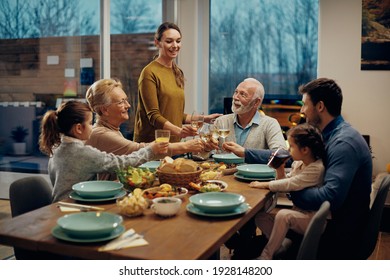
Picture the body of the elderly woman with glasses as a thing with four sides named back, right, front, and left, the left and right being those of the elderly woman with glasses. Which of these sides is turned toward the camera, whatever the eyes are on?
right

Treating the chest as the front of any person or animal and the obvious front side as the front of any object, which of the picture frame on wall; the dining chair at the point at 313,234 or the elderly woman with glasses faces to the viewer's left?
the dining chair

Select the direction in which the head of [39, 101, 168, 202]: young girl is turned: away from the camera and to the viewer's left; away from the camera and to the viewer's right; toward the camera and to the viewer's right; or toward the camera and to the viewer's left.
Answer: away from the camera and to the viewer's right

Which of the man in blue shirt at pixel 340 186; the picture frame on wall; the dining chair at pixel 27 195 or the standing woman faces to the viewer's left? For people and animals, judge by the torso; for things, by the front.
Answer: the man in blue shirt

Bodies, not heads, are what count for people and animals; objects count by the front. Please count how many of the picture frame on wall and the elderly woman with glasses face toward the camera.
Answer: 1

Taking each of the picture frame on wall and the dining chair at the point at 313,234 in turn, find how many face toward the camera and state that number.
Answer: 1

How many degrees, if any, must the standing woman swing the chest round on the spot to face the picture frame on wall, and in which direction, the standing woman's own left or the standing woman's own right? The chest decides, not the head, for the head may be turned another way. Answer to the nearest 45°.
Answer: approximately 90° to the standing woman's own left

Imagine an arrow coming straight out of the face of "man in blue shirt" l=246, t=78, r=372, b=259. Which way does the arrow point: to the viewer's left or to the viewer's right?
to the viewer's left

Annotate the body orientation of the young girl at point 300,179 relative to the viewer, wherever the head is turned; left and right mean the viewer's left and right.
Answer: facing to the left of the viewer

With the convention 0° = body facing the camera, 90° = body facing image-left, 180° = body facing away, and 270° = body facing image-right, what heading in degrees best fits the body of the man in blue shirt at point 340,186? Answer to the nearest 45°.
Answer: approximately 90°
